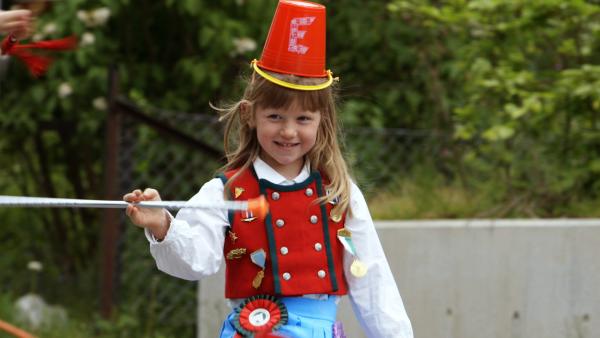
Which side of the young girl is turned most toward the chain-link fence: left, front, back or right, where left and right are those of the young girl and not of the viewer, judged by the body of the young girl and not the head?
back

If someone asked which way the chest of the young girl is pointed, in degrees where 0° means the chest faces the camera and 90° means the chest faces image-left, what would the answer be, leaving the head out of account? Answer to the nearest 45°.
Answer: approximately 0°

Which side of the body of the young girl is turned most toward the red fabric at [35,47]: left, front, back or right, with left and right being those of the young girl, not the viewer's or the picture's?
right
